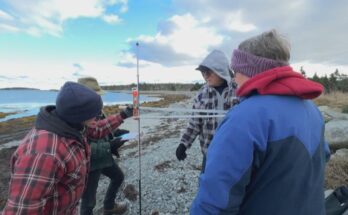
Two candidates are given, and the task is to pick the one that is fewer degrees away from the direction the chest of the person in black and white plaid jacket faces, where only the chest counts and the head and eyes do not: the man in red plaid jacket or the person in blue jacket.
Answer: the man in red plaid jacket

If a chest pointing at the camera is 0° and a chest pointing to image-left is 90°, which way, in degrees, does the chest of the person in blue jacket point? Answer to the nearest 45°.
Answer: approximately 135°

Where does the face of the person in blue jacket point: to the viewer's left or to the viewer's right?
to the viewer's left

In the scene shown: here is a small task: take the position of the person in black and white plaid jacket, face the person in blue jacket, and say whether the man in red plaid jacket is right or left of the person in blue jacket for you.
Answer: right

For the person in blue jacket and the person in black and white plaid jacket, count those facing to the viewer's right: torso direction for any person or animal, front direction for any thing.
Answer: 0

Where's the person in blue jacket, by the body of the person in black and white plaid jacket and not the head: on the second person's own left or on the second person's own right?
on the second person's own left

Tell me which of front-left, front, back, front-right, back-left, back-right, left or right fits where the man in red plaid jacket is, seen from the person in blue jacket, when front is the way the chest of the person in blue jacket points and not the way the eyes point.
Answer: front-left

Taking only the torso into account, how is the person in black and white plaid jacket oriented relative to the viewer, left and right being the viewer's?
facing the viewer and to the left of the viewer

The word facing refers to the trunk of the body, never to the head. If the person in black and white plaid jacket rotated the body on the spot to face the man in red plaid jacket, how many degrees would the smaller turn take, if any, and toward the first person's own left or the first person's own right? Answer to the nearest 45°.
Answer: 0° — they already face them

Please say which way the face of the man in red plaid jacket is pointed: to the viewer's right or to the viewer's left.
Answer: to the viewer's right

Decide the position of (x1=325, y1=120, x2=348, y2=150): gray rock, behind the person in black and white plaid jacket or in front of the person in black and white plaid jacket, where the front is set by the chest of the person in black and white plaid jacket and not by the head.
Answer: behind

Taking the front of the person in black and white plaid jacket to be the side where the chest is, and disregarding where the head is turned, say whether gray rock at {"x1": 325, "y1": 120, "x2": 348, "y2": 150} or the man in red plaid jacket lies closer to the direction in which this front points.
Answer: the man in red plaid jacket
